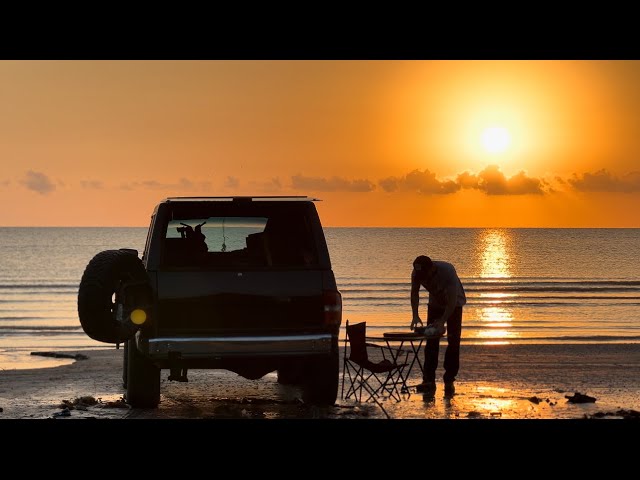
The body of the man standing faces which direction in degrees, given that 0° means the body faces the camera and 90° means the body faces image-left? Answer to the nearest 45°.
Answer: approximately 45°

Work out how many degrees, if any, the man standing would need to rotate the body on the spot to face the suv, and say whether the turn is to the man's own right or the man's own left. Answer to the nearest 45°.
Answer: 0° — they already face it

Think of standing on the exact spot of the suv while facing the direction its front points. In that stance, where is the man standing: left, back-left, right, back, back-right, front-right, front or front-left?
front-right

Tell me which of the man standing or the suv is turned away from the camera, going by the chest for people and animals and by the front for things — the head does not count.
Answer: the suv

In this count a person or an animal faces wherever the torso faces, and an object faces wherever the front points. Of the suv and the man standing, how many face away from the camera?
1

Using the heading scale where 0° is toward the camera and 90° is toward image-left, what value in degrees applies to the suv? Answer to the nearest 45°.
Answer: approximately 180°
